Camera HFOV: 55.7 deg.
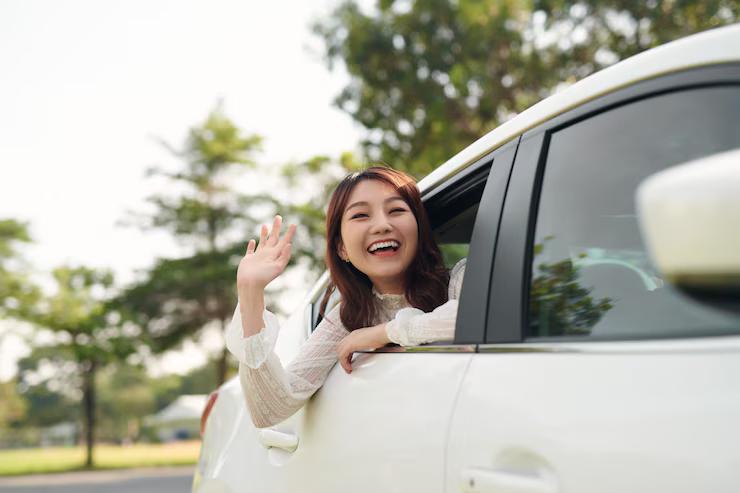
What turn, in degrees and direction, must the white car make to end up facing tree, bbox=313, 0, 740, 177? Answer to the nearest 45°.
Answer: approximately 135° to its left

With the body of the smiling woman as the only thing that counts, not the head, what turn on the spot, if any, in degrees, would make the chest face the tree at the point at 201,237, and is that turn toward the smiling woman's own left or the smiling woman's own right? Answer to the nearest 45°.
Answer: approximately 180°

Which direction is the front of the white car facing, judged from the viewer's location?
facing the viewer and to the right of the viewer

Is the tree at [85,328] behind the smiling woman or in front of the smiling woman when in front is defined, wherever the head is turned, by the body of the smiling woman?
behind

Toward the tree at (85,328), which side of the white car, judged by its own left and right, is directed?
back

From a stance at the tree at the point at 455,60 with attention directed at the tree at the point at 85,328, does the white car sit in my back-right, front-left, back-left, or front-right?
back-left
